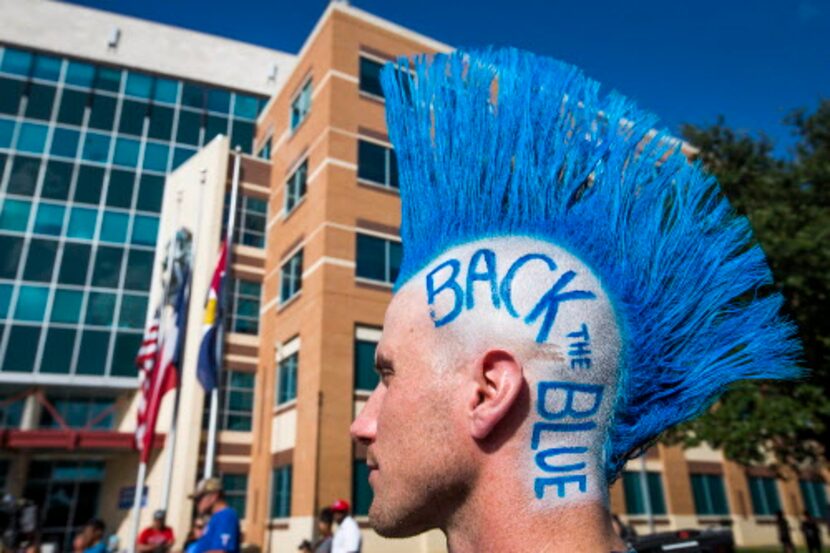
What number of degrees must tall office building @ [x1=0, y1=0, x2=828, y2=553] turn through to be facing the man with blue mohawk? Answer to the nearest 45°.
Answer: approximately 45° to its right

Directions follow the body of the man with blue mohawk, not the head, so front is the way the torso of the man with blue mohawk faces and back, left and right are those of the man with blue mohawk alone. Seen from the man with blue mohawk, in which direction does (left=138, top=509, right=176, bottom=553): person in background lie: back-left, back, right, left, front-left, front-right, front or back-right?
front-right

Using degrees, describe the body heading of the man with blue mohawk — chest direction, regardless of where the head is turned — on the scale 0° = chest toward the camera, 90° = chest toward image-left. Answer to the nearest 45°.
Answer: approximately 90°

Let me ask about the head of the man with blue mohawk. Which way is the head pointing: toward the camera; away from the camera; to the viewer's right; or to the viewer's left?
to the viewer's left

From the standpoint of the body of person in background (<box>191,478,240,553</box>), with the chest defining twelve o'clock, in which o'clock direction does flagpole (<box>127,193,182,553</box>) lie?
The flagpole is roughly at 3 o'clock from the person in background.

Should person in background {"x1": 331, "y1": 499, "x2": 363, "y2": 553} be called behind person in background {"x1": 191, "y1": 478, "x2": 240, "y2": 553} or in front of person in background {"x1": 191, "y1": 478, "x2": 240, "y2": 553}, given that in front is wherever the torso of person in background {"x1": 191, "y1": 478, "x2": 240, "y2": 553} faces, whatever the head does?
behind

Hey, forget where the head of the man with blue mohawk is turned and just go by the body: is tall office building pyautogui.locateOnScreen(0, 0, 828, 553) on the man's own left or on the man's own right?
on the man's own right

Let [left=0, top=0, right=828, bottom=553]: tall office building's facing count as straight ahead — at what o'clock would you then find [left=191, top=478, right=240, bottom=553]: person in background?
The person in background is roughly at 1 o'clock from the tall office building.
